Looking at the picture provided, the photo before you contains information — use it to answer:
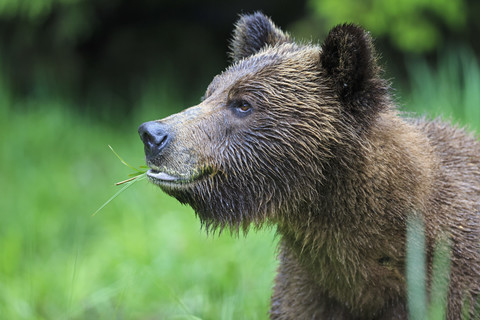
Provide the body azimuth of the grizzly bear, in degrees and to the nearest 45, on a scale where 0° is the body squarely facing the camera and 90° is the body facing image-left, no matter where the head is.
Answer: approximately 45°
